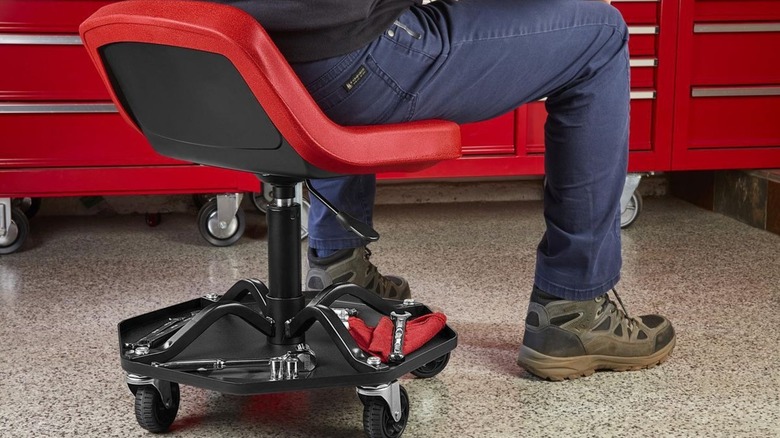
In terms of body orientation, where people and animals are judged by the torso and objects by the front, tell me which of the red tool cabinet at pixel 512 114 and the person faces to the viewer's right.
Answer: the person

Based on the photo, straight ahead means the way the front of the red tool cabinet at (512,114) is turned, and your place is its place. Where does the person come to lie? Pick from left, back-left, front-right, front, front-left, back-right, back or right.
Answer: front

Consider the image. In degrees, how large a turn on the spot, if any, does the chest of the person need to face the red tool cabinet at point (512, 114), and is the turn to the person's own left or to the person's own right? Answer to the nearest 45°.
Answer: approximately 90° to the person's own left

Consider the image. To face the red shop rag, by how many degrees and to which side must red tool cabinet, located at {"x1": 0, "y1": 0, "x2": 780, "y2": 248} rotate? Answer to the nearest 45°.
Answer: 0° — it already faces it

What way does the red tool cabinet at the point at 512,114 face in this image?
toward the camera

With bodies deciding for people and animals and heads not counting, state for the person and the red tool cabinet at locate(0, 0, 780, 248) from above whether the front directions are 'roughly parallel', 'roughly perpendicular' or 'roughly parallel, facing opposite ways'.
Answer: roughly perpendicular

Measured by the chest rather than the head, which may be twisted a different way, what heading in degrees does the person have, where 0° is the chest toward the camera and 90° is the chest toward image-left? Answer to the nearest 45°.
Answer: approximately 270°

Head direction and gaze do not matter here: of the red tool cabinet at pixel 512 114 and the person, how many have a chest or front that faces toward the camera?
1
